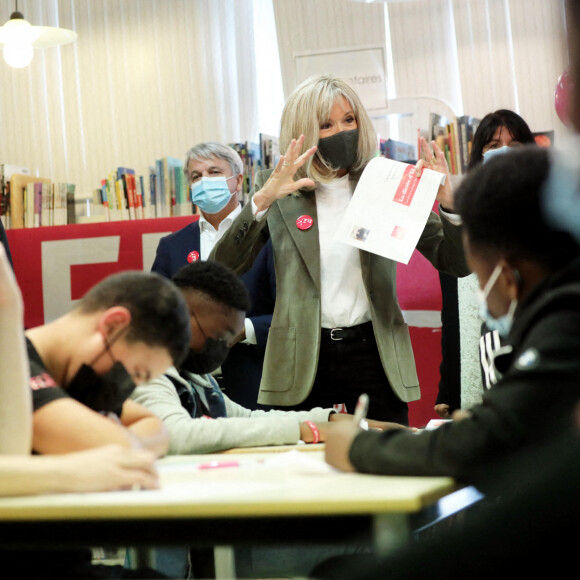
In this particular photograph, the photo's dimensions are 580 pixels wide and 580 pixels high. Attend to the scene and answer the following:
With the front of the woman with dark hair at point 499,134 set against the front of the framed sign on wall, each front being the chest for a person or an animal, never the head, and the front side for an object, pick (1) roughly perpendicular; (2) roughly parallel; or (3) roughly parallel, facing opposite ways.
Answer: roughly parallel

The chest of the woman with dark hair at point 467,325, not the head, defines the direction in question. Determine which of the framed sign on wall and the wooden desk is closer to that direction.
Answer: the wooden desk

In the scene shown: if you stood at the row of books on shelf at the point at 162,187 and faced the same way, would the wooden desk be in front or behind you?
in front

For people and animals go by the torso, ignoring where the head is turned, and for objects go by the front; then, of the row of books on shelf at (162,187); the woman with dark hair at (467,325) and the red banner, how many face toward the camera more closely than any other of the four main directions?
3

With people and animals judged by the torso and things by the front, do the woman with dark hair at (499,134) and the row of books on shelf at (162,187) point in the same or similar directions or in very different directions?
same or similar directions

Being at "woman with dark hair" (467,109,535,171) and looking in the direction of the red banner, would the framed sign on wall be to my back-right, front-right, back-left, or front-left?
front-right

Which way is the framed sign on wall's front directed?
toward the camera

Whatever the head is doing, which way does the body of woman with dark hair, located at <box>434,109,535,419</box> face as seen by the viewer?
toward the camera

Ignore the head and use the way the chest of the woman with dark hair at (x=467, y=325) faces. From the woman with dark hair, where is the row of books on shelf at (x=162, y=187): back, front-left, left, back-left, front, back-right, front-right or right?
back-right

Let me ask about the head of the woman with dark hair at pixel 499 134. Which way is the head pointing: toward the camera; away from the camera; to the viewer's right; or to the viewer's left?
toward the camera

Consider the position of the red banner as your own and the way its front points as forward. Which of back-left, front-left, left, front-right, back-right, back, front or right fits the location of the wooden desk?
front

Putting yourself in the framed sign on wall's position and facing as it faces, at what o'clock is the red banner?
The red banner is roughly at 2 o'clock from the framed sign on wall.

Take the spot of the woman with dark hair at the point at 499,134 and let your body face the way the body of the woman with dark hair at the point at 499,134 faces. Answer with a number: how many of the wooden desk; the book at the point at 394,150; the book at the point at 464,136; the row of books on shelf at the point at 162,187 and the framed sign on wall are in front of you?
1

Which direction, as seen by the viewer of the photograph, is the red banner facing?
facing the viewer

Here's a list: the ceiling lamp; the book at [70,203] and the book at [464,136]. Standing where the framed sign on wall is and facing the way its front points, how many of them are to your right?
2

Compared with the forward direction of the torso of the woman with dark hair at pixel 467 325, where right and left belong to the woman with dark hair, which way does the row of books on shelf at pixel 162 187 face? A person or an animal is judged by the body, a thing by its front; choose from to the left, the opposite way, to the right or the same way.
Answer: the same way
